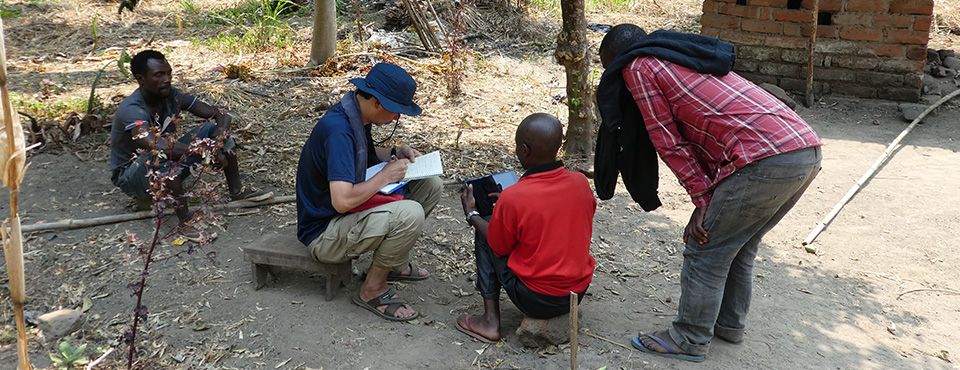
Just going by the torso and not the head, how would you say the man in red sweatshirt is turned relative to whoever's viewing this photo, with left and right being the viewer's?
facing away from the viewer and to the left of the viewer

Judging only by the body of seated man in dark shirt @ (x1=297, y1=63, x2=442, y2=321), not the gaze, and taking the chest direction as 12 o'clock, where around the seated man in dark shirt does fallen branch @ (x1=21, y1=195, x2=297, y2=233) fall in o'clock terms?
The fallen branch is roughly at 7 o'clock from the seated man in dark shirt.

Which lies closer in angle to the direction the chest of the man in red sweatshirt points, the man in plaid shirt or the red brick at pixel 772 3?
the red brick

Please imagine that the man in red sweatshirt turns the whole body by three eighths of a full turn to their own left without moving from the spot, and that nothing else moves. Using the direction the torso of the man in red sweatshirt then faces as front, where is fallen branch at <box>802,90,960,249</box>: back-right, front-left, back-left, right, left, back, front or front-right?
back-left

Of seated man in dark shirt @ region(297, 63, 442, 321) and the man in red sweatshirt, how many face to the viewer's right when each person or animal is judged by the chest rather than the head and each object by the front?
1

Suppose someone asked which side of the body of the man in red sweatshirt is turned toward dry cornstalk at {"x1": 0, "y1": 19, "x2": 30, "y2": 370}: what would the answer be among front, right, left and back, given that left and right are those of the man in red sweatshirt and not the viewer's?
left

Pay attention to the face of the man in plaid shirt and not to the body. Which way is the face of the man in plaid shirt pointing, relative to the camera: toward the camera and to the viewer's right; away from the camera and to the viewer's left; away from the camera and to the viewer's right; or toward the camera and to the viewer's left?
away from the camera and to the viewer's left

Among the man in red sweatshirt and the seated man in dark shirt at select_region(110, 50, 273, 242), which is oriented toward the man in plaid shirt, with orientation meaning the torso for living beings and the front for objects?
the seated man in dark shirt

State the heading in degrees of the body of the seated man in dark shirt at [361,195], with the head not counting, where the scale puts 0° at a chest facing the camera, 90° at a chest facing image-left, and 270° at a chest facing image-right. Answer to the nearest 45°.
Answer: approximately 270°

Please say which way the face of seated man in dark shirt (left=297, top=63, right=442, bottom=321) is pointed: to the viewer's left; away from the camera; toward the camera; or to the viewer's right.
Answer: to the viewer's right

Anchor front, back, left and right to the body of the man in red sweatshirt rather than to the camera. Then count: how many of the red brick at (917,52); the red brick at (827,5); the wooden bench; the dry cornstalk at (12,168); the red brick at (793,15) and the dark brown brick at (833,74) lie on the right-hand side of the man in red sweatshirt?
4
